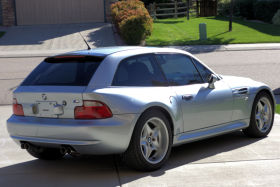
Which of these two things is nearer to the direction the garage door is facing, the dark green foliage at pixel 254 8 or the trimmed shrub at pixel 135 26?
the trimmed shrub

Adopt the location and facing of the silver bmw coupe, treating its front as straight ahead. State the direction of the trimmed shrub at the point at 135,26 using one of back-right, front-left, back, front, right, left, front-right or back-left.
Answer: front-left

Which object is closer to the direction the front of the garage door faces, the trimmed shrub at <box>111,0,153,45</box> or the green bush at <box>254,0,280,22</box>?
the trimmed shrub

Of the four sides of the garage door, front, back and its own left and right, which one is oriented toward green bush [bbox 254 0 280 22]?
left

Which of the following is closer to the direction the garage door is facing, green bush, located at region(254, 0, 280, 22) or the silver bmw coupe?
the silver bmw coupe

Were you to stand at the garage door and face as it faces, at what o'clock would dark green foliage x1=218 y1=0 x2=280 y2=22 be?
The dark green foliage is roughly at 9 o'clock from the garage door.

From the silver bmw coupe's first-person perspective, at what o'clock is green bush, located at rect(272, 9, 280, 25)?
The green bush is roughly at 11 o'clock from the silver bmw coupe.

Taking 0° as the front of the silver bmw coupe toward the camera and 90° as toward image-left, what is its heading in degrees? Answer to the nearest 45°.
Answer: approximately 225°

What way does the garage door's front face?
toward the camera

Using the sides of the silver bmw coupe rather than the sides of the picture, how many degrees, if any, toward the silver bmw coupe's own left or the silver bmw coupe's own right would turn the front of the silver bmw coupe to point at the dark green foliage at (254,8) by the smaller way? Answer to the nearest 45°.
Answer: approximately 45° to the silver bmw coupe's own left

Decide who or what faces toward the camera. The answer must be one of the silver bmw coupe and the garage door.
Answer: the garage door

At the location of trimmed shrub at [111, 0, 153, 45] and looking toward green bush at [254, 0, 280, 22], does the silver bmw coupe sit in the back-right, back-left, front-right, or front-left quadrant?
back-right

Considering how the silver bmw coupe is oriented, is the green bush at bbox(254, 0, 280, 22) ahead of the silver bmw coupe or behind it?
ahead

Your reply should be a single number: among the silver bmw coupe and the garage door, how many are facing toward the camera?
1

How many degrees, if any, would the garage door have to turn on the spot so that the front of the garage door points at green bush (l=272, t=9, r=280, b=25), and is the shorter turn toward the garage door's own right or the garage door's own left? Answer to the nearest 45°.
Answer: approximately 90° to the garage door's own left

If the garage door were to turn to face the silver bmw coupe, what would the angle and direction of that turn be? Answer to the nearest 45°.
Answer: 0° — it already faces it
